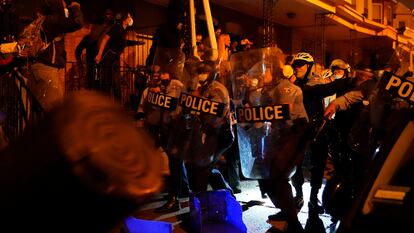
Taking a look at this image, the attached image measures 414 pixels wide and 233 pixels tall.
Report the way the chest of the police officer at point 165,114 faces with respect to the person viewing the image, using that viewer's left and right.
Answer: facing the viewer and to the left of the viewer

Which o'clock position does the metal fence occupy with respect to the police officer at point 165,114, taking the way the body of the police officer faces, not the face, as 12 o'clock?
The metal fence is roughly at 3 o'clock from the police officer.

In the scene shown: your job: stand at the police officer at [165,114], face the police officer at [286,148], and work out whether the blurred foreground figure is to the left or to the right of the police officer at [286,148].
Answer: right

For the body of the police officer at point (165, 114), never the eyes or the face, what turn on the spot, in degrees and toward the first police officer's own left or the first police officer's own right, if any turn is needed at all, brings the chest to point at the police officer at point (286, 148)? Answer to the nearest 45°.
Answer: approximately 90° to the first police officer's own left

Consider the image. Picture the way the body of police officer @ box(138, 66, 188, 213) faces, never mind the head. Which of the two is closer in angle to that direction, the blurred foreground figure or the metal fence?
the blurred foreground figure

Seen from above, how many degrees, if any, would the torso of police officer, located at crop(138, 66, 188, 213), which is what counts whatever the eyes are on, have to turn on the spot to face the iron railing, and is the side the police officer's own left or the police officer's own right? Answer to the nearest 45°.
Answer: approximately 45° to the police officer's own right

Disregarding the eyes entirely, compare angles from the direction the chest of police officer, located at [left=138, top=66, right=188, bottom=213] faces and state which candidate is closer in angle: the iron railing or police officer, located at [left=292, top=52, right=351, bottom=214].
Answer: the iron railing

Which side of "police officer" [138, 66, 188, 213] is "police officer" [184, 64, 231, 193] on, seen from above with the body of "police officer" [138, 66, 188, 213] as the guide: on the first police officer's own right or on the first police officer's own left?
on the first police officer's own left
